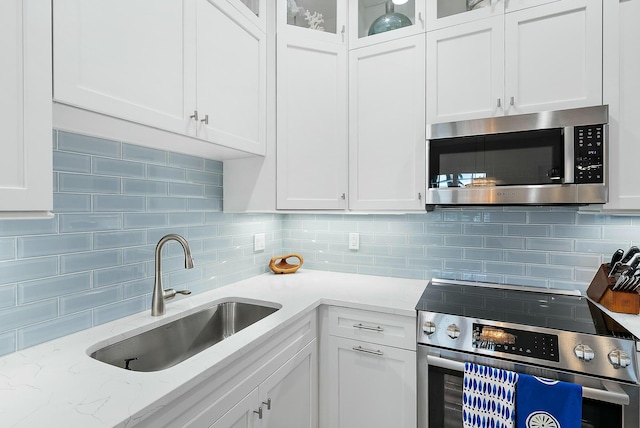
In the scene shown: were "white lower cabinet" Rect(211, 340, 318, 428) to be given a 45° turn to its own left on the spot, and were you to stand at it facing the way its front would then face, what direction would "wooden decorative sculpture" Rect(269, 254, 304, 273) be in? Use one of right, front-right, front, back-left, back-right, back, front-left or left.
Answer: left

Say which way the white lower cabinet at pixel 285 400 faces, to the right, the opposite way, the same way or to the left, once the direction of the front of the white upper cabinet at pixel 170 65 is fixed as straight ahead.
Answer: the same way

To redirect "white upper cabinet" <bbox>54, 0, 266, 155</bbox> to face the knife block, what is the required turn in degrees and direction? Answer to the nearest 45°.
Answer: approximately 45° to its left

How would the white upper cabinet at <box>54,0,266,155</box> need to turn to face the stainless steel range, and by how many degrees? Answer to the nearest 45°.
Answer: approximately 45° to its left

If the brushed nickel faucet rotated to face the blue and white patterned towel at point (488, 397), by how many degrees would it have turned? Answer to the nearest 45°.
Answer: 0° — it already faces it

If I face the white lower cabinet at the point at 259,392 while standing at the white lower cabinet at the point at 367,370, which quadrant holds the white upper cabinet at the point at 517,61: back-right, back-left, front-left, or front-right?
back-left

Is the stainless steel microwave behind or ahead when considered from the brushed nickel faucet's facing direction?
ahead

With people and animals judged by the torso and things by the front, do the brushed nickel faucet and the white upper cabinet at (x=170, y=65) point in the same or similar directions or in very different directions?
same or similar directions

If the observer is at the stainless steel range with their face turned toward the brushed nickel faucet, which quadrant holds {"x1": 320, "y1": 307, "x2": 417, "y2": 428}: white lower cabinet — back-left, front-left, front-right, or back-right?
front-right

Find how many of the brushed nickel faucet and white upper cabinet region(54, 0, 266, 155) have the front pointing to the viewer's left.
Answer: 0

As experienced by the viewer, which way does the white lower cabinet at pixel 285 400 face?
facing the viewer and to the right of the viewer

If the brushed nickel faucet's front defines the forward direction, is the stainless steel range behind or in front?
in front

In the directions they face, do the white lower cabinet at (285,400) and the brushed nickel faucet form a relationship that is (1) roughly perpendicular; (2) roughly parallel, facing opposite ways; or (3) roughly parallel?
roughly parallel
